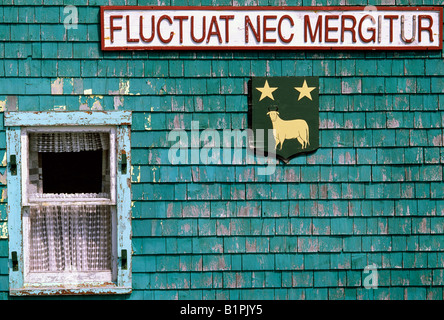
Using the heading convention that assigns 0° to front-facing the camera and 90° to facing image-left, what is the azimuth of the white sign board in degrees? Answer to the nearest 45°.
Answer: approximately 0°

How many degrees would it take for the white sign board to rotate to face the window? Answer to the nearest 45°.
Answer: approximately 90° to its right
